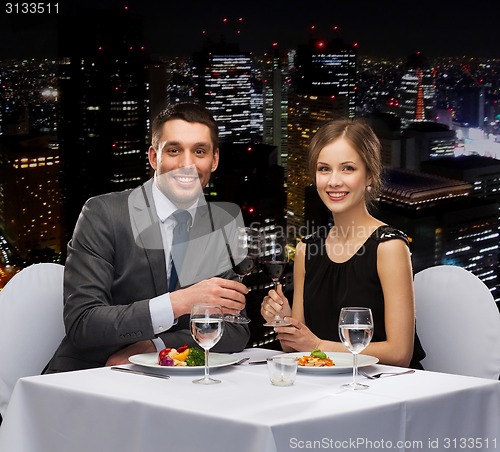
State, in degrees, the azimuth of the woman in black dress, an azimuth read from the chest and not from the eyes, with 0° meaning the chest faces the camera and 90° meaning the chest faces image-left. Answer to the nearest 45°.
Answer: approximately 45°

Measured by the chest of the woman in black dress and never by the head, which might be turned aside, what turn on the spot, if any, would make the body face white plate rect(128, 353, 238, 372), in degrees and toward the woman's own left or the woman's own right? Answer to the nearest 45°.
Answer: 0° — they already face it

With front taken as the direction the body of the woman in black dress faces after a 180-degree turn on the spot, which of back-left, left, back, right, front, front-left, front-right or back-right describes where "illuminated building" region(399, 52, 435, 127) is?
front-left

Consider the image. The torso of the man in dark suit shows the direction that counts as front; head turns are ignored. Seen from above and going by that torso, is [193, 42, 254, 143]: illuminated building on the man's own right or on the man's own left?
on the man's own left

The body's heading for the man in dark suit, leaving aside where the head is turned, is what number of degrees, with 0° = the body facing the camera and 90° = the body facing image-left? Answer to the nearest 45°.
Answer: approximately 315°

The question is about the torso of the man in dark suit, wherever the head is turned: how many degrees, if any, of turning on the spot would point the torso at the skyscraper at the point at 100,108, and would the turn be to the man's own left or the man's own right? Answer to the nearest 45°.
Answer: approximately 135° to the man's own left

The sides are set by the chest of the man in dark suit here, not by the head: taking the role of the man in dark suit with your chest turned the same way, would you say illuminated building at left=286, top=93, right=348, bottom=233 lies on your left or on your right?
on your left

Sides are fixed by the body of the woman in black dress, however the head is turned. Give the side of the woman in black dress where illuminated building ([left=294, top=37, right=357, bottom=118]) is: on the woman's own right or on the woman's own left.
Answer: on the woman's own right
